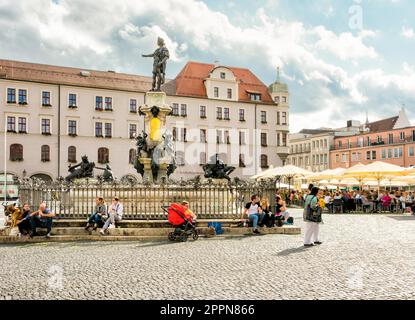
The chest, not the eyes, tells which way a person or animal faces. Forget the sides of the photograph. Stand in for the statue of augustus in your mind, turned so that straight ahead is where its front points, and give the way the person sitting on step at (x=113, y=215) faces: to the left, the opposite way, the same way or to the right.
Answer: the same way

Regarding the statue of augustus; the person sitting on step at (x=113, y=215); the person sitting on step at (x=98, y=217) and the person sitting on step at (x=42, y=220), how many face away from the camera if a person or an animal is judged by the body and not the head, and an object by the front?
0

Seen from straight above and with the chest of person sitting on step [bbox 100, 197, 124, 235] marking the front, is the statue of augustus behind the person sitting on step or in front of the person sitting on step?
behind

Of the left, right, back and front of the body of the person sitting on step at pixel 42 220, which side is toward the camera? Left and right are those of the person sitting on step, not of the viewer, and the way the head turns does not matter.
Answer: front

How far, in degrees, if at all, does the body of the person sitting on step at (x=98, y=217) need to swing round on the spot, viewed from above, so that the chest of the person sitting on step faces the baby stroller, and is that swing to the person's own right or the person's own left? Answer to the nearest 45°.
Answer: approximately 90° to the person's own left

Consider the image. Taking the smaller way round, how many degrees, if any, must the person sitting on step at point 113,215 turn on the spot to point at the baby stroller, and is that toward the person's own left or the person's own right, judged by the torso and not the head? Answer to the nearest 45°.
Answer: approximately 90° to the person's own left

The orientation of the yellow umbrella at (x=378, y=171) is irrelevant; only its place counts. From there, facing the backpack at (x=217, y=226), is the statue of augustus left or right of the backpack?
right

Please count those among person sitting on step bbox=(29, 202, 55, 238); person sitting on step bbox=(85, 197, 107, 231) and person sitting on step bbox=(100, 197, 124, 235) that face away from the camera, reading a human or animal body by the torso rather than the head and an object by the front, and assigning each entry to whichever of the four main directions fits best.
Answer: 0

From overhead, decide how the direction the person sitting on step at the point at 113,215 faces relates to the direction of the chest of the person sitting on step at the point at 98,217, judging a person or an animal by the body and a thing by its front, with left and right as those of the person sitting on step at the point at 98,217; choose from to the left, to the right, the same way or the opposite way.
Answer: the same way

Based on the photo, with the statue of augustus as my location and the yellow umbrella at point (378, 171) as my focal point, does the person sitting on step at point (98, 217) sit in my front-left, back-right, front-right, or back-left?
back-right

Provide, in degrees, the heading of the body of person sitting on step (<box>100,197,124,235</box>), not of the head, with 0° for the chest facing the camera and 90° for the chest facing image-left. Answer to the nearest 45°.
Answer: approximately 45°

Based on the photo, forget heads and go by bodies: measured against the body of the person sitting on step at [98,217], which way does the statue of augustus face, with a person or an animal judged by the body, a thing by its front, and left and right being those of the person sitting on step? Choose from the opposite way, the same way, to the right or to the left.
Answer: the same way

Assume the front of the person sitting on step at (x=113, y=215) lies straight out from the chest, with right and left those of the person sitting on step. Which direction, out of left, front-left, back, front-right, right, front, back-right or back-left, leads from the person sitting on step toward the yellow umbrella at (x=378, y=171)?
back
